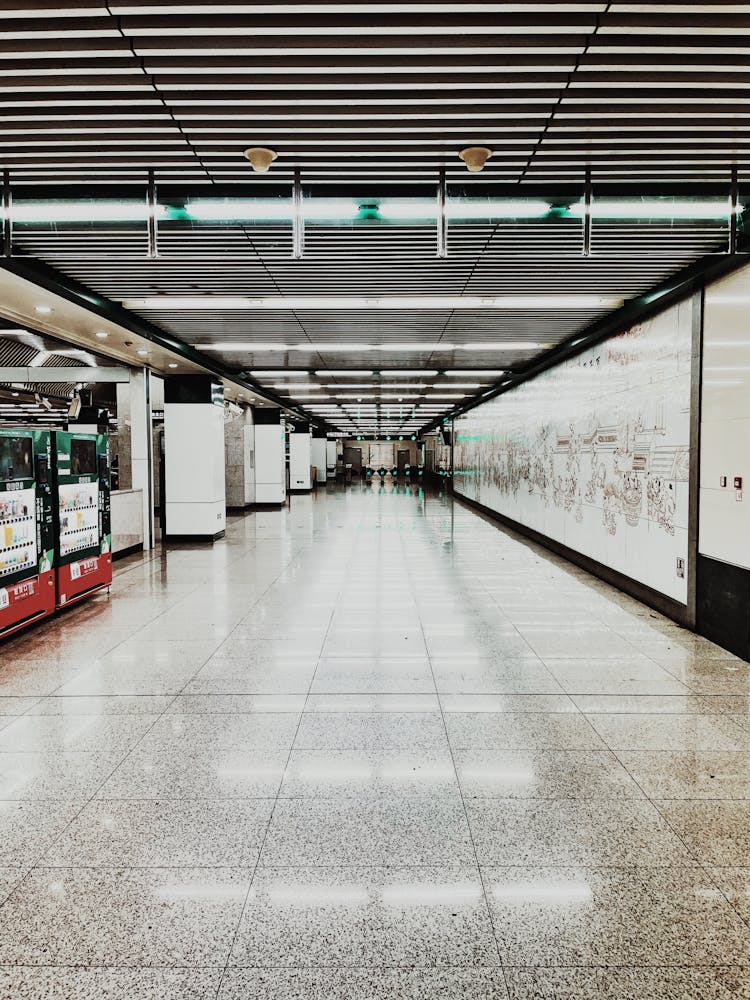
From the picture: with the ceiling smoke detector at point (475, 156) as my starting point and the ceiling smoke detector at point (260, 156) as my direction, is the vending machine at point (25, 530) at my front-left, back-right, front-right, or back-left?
front-right

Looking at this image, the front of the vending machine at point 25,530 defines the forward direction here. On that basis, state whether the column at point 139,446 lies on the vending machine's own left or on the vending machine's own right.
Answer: on the vending machine's own left

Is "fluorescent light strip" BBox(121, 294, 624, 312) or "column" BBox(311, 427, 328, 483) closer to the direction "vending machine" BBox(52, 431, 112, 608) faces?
the fluorescent light strip

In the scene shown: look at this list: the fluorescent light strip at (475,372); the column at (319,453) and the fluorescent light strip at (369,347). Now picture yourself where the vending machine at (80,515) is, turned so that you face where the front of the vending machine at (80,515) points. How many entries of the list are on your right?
0

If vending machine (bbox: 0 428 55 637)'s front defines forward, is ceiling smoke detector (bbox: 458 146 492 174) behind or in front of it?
in front

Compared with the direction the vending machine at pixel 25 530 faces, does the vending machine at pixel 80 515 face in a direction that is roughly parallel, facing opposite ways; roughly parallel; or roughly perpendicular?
roughly parallel

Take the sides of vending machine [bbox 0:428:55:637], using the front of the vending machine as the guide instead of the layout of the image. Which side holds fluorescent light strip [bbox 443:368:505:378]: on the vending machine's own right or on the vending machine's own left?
on the vending machine's own left

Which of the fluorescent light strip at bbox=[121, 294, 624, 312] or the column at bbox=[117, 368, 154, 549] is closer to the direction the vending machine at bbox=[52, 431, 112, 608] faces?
the fluorescent light strip

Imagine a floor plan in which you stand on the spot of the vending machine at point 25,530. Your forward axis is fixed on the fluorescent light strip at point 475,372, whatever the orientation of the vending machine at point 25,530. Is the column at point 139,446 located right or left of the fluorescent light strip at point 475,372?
left

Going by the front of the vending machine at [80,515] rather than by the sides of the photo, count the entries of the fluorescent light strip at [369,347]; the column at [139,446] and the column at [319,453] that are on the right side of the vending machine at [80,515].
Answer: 0

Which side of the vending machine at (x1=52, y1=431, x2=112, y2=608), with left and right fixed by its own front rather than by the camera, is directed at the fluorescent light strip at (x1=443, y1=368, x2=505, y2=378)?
left

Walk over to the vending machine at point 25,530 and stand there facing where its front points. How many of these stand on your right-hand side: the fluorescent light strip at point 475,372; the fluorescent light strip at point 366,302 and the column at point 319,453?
0

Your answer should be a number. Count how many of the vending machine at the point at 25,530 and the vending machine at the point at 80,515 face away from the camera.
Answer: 0

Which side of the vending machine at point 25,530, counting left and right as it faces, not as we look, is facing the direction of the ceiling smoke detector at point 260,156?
front

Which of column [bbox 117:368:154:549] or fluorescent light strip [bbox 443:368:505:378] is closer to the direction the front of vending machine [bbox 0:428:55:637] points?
the fluorescent light strip

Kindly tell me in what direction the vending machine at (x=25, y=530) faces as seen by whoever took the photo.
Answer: facing the viewer and to the right of the viewer
